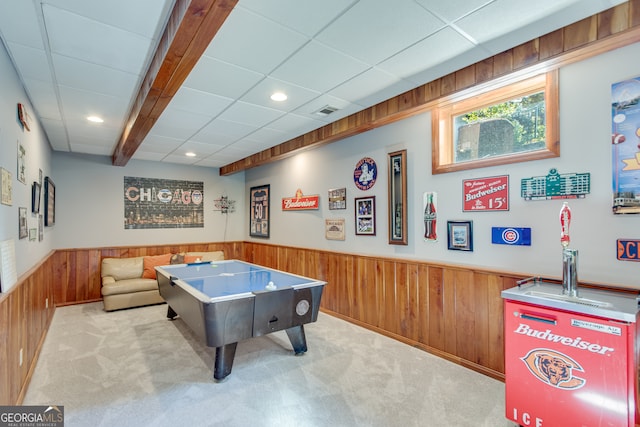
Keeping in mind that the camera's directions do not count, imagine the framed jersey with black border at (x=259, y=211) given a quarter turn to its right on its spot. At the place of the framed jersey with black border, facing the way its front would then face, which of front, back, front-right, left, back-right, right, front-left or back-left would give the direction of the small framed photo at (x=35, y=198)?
left

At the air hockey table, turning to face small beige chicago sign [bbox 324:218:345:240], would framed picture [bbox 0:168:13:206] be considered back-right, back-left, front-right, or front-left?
back-left

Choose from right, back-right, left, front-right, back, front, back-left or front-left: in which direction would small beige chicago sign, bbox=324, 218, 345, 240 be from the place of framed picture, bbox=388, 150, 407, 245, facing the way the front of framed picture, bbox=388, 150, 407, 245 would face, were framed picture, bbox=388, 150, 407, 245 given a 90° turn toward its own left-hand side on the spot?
back

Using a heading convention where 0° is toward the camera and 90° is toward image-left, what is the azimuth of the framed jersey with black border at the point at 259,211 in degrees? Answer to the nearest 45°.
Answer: approximately 45°

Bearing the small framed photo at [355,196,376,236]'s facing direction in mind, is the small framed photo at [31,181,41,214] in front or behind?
in front

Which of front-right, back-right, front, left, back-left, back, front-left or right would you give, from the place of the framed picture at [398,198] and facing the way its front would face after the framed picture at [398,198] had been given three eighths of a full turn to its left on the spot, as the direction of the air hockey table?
back-right

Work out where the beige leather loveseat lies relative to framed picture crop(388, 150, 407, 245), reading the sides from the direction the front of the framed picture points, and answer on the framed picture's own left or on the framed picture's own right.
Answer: on the framed picture's own right

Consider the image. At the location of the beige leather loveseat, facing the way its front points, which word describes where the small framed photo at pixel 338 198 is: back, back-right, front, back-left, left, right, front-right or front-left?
front-left

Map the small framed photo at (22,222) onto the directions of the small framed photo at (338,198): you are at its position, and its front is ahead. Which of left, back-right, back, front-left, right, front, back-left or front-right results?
front

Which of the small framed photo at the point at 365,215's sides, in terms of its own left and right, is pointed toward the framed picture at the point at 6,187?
front

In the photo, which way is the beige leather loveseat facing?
toward the camera

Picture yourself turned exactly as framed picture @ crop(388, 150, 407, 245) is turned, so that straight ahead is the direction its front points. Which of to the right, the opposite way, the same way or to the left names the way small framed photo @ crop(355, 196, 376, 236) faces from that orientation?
the same way

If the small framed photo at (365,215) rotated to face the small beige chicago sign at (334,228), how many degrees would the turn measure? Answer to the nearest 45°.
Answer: approximately 90° to its right

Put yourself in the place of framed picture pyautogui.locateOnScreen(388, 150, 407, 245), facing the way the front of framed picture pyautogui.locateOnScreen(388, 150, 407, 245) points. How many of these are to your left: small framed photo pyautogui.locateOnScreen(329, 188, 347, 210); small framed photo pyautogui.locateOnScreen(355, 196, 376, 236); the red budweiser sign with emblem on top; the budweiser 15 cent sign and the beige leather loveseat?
1

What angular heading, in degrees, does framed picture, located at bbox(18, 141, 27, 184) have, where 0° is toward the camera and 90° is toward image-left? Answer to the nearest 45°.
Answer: approximately 270°

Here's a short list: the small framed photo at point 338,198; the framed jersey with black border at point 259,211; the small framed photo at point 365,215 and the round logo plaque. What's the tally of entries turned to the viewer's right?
0

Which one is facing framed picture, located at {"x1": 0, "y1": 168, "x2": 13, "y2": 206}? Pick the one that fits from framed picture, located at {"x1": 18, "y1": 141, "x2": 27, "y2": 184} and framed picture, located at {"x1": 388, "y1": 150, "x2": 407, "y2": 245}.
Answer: framed picture, located at {"x1": 388, "y1": 150, "x2": 407, "y2": 245}

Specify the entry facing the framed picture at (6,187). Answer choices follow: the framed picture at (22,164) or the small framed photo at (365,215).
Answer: the small framed photo

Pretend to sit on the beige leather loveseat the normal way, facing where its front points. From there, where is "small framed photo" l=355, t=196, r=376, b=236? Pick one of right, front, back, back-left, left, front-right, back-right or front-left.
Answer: front-left

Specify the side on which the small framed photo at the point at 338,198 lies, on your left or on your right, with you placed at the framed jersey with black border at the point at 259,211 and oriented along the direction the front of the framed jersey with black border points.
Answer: on your left

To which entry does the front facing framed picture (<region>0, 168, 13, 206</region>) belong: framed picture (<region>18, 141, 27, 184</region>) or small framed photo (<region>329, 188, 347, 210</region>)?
the small framed photo

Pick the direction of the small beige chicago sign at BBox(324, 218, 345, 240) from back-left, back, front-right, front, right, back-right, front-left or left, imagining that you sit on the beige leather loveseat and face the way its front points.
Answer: front-left

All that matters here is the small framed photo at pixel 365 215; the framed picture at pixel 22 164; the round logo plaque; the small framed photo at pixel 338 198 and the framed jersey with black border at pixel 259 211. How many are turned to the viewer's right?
1
